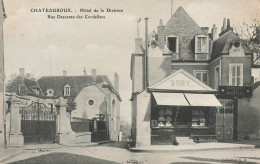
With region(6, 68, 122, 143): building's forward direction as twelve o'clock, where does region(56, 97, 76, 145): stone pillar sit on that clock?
The stone pillar is roughly at 12 o'clock from the building.

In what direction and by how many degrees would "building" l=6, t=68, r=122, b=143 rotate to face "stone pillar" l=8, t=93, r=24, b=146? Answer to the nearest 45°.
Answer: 0° — it already faces it

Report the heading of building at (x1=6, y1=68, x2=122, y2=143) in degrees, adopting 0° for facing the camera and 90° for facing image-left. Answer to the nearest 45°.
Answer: approximately 0°

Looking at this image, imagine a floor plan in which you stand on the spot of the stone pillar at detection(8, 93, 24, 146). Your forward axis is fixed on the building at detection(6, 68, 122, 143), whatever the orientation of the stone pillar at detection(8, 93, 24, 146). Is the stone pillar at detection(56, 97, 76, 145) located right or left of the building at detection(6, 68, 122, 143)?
right
